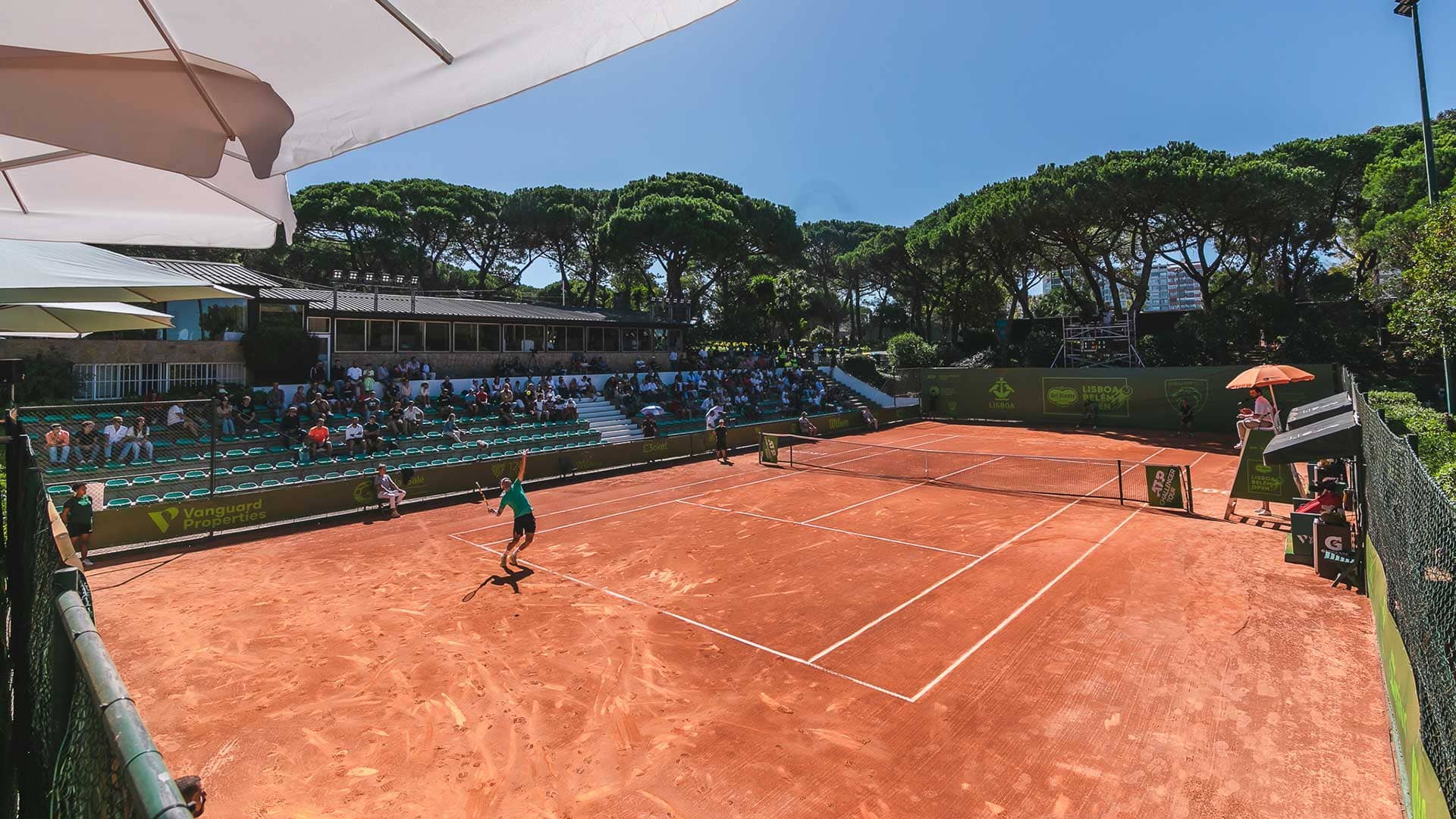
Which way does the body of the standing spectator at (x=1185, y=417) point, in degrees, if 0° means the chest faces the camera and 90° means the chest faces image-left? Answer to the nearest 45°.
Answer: approximately 0°

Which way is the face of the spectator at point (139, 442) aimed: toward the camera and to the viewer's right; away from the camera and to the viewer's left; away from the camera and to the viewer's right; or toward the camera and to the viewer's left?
toward the camera and to the viewer's right

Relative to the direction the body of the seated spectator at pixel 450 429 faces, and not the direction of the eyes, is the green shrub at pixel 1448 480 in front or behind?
in front

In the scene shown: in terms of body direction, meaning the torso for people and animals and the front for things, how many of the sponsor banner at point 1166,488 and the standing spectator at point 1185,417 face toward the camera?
2

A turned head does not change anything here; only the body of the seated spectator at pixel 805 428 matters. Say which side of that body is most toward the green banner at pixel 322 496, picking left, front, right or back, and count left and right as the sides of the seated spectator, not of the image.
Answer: right

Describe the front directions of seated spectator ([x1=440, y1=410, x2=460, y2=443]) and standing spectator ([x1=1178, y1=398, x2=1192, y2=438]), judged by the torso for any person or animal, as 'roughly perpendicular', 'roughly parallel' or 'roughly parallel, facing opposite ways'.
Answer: roughly perpendicular

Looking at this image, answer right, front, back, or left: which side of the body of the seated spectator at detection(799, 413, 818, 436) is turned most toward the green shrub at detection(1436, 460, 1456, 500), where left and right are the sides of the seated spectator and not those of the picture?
front

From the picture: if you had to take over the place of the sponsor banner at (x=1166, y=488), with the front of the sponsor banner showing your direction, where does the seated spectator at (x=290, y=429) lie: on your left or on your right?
on your right
